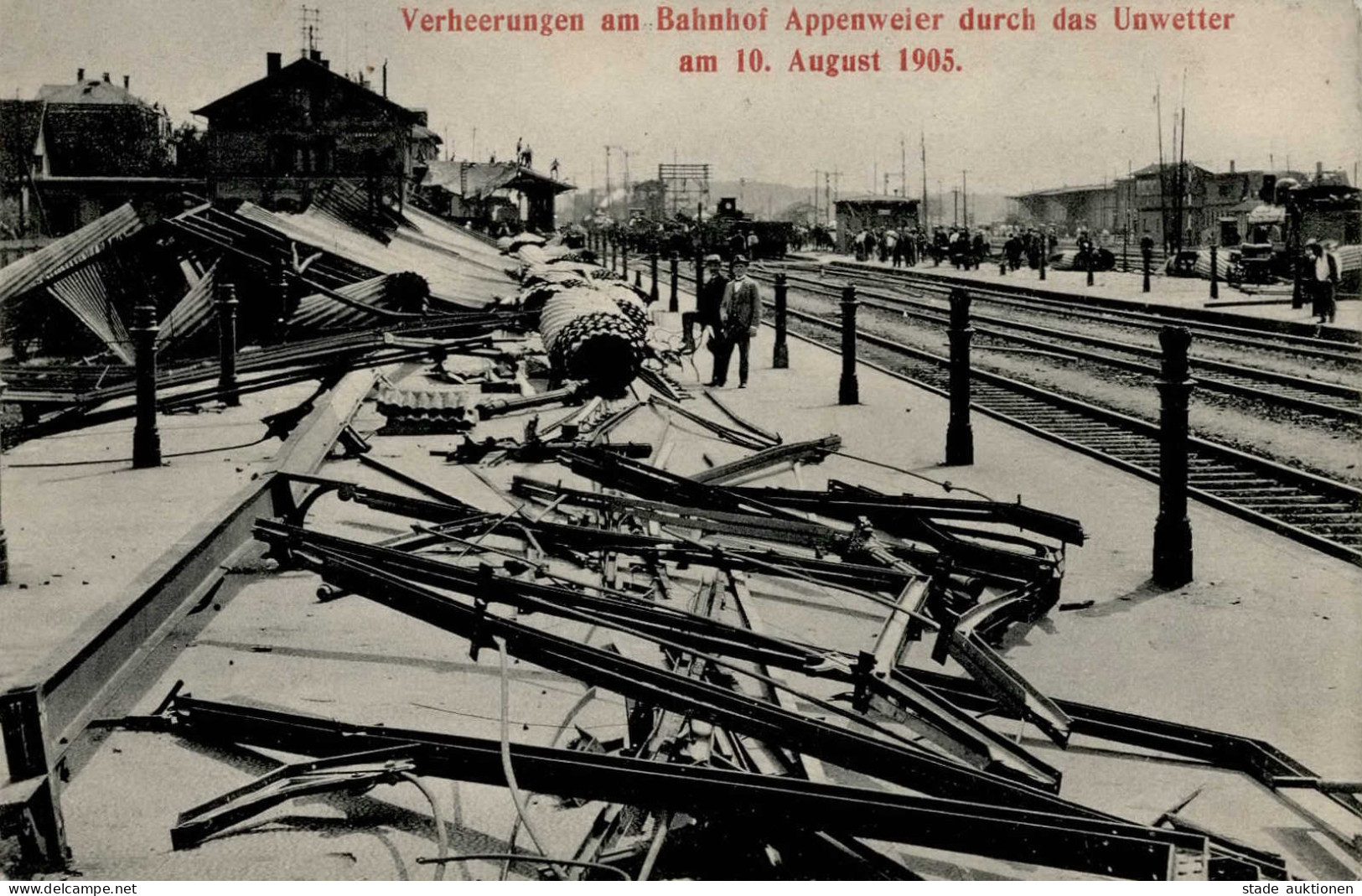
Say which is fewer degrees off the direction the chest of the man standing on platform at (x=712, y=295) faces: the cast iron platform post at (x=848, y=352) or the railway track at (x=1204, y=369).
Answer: the cast iron platform post

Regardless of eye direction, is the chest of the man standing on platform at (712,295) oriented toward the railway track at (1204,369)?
no

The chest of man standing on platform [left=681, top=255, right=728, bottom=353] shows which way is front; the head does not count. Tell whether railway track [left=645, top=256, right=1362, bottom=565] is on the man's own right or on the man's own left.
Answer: on the man's own left

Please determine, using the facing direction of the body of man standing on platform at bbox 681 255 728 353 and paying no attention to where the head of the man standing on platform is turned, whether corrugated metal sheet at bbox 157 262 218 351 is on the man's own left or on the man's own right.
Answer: on the man's own right

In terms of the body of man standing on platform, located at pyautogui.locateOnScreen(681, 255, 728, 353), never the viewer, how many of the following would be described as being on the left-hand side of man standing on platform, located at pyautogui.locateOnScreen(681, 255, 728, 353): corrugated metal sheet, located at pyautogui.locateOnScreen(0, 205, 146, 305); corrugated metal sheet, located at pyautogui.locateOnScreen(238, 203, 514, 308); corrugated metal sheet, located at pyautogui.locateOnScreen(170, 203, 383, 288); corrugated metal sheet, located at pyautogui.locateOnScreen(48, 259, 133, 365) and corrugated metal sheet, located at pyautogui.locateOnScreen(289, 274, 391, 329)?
0

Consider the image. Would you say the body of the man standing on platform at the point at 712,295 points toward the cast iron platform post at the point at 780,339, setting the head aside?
no

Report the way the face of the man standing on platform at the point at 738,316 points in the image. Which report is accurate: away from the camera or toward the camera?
toward the camera

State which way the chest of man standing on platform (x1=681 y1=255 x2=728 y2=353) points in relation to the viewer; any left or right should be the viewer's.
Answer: facing the viewer and to the left of the viewer

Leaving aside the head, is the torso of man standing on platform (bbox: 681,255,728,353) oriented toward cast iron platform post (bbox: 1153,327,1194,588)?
no

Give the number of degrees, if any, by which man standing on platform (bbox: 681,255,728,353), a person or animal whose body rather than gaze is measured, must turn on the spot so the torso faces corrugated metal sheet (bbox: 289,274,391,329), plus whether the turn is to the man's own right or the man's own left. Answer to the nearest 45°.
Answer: approximately 90° to the man's own right

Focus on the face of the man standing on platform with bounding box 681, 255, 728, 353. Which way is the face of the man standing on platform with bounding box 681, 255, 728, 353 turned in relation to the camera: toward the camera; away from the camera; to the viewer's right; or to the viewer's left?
toward the camera

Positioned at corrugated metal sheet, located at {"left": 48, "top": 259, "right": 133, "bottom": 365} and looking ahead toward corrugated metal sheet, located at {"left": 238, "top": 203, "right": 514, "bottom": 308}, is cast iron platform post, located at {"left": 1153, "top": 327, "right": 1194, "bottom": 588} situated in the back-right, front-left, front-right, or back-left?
back-right

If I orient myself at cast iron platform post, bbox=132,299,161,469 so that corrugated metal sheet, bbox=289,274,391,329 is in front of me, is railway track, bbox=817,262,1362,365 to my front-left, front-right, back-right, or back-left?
front-right

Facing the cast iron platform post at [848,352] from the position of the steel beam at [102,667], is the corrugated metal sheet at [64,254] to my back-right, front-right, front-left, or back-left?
front-left
